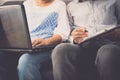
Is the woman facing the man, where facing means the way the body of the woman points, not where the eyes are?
no

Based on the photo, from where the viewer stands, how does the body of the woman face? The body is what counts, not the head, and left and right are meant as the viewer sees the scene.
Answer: facing the viewer and to the left of the viewer
